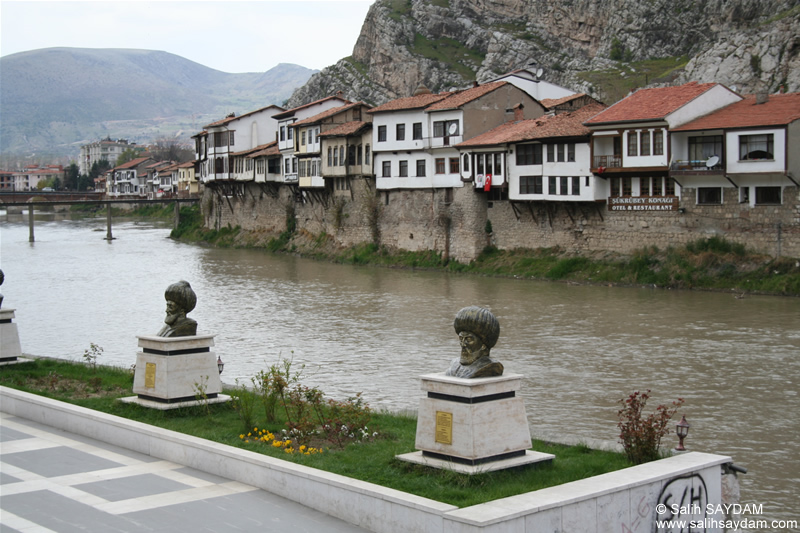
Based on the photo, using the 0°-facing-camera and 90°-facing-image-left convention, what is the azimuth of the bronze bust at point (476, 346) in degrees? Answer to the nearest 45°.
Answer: approximately 45°

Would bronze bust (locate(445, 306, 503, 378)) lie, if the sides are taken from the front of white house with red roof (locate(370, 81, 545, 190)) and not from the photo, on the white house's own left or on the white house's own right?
on the white house's own left

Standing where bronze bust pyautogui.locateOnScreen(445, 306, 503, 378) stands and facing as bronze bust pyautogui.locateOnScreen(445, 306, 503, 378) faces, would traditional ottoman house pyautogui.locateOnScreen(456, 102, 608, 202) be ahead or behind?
behind

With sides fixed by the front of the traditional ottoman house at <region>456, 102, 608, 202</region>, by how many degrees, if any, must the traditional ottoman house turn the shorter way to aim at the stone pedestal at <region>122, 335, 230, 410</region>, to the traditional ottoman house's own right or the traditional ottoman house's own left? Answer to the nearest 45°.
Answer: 0° — it already faces it

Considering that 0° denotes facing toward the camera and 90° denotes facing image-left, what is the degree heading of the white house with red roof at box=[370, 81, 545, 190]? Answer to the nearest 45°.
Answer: approximately 45°

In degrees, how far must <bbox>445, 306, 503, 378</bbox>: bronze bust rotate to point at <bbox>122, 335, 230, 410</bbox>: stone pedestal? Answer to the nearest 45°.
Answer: approximately 90° to its right
